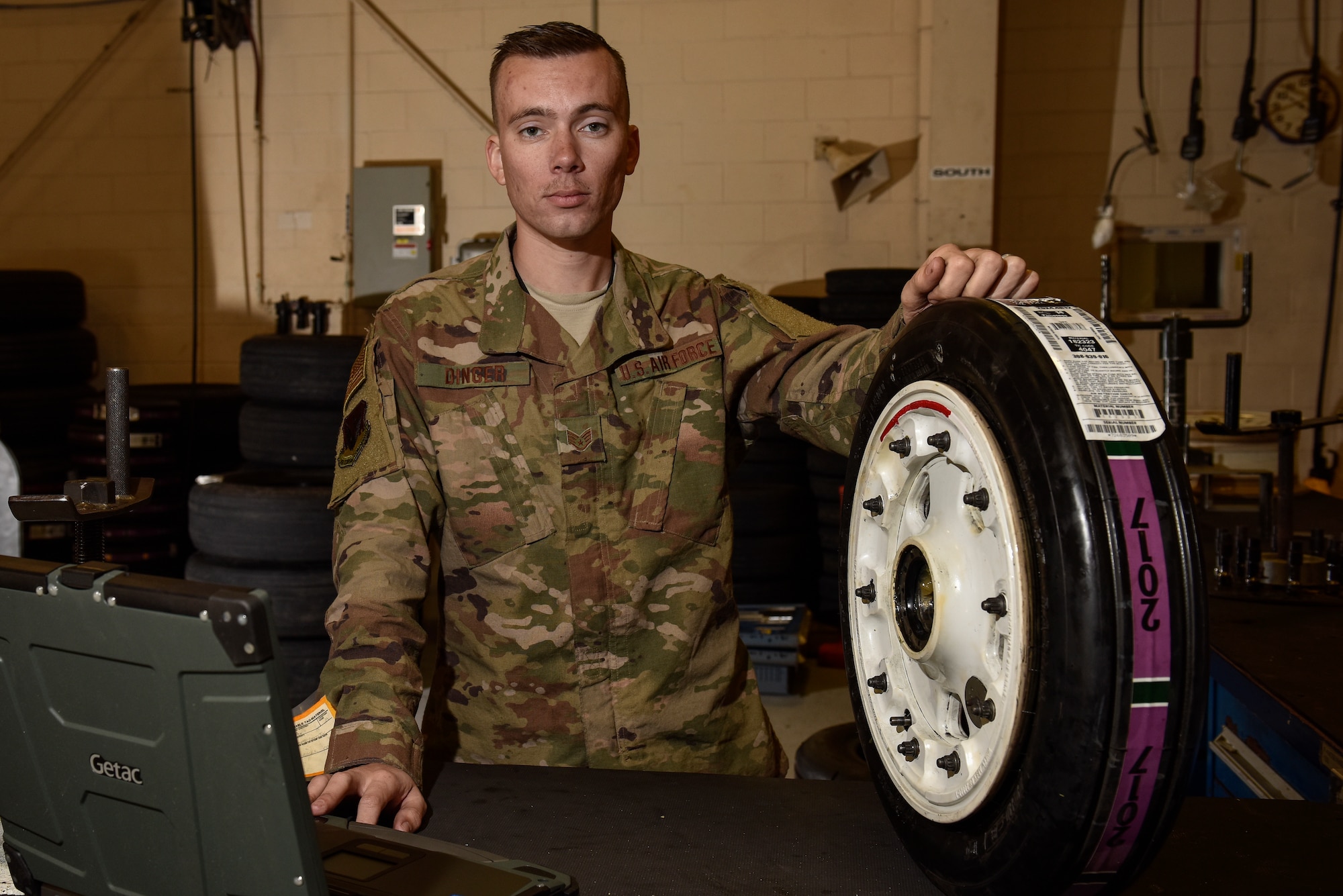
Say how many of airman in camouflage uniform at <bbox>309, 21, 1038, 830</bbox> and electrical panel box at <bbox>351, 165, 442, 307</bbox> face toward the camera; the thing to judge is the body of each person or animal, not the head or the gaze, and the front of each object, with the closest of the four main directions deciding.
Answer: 2

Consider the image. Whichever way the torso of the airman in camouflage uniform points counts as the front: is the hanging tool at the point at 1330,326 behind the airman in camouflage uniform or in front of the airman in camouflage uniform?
behind

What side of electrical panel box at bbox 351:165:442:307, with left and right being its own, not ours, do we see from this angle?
front

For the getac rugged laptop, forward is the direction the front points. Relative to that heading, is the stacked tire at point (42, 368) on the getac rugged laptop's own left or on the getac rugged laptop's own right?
on the getac rugged laptop's own left

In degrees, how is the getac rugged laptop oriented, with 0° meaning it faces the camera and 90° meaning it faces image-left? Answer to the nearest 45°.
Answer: approximately 225°

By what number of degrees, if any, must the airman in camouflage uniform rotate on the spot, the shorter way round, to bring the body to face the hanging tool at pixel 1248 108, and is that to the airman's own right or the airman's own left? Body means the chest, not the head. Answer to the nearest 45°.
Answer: approximately 135° to the airman's own left

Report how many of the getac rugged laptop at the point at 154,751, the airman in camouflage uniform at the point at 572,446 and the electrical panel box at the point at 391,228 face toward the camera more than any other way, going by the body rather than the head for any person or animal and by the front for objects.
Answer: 2

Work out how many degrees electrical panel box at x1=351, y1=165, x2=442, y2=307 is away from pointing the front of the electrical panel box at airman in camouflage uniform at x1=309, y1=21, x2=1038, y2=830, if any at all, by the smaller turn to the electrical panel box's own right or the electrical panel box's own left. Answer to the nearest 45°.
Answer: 0° — it already faces them

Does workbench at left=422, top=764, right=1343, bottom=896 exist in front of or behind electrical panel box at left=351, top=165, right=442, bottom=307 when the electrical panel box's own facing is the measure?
in front

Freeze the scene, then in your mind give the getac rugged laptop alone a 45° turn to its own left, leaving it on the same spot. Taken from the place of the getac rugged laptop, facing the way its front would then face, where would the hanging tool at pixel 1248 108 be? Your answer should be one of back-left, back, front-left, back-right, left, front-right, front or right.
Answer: front-right
